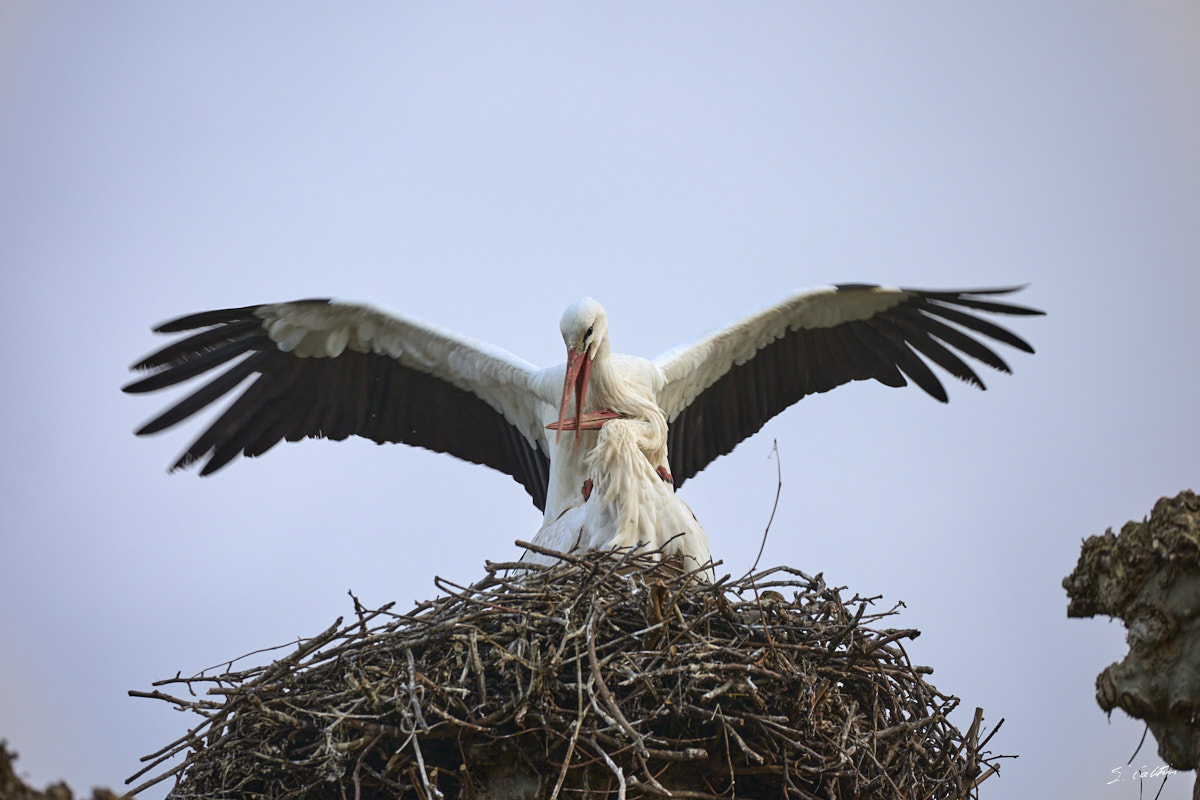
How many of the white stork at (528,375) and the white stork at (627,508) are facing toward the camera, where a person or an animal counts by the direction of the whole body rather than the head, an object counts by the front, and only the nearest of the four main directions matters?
2

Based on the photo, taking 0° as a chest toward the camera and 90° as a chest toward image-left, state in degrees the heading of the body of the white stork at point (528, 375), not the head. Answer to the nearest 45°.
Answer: approximately 0°
